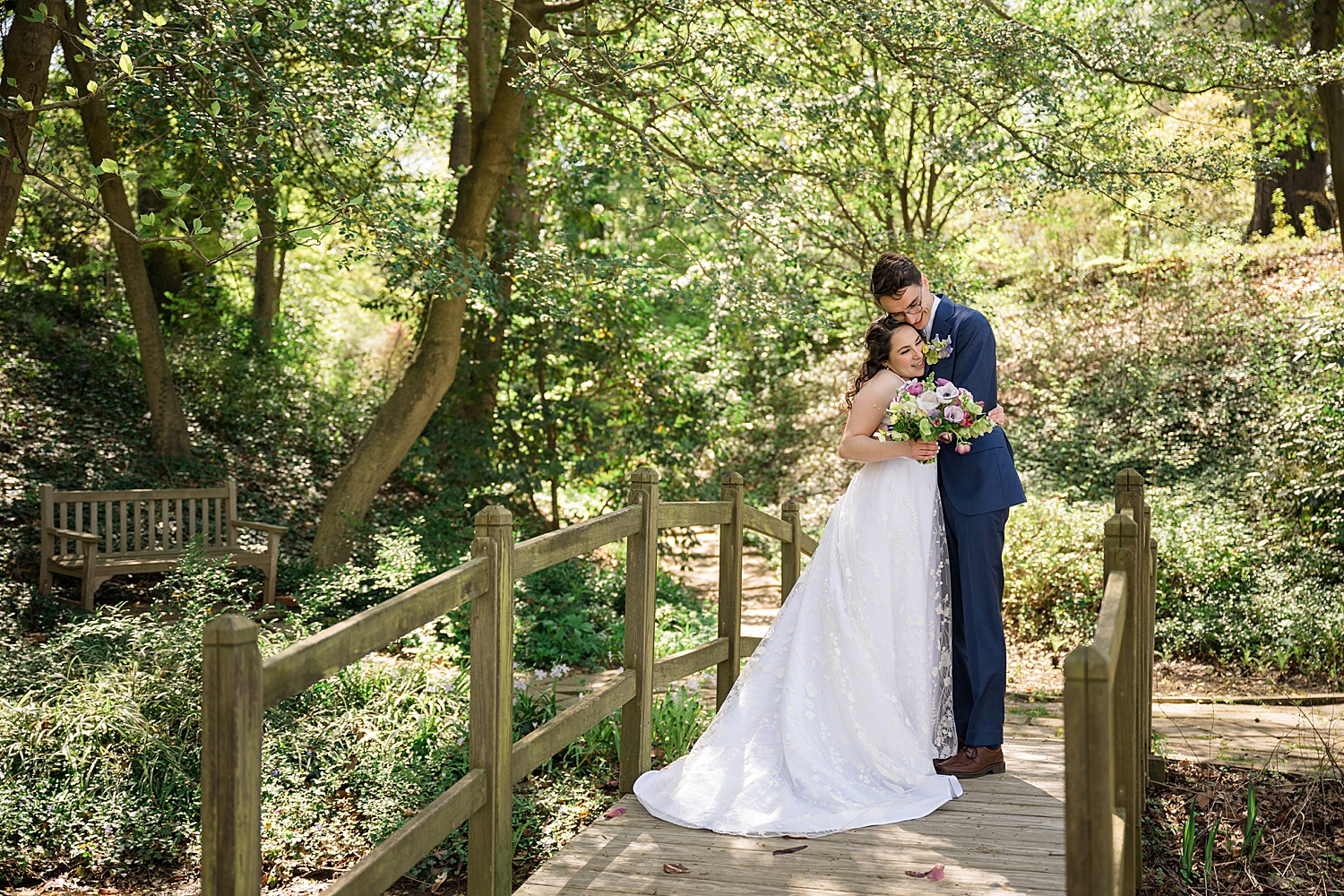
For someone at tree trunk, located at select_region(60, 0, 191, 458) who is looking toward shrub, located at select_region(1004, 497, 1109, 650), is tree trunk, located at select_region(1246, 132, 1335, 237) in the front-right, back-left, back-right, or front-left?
front-left

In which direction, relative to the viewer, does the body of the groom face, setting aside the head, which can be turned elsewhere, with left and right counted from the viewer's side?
facing to the left of the viewer

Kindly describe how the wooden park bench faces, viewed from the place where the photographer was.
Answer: facing the viewer and to the right of the viewer

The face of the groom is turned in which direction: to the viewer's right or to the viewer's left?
to the viewer's left

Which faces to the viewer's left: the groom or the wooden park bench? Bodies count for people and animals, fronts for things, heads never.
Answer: the groom

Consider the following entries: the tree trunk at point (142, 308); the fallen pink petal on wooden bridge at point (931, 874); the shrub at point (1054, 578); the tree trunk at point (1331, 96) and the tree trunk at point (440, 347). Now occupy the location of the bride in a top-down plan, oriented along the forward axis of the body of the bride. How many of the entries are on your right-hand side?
1

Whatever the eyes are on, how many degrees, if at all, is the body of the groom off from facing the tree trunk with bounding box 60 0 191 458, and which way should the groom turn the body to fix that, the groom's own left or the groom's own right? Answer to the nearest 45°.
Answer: approximately 45° to the groom's own right

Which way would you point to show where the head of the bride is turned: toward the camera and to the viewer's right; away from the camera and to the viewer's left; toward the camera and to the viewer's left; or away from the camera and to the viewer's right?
toward the camera and to the viewer's right

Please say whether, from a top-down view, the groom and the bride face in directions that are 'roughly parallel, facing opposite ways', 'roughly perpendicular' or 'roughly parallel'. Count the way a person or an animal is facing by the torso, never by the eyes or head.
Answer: roughly parallel, facing opposite ways

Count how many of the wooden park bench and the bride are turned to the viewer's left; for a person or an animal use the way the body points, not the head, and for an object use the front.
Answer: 0

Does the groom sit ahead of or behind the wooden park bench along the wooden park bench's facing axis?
ahead
